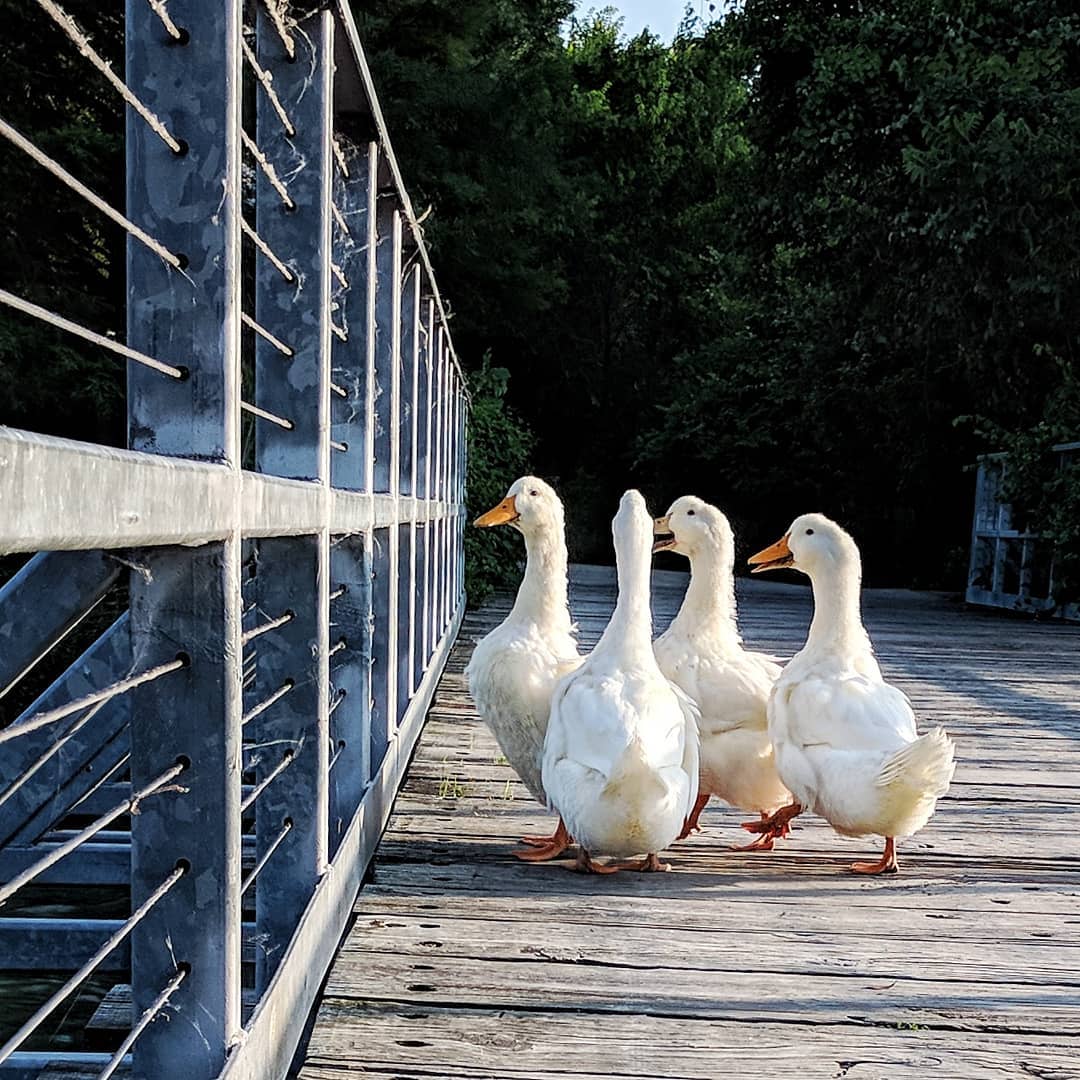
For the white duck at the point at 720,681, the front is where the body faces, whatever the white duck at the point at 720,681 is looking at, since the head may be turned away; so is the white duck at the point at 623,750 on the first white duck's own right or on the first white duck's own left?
on the first white duck's own left

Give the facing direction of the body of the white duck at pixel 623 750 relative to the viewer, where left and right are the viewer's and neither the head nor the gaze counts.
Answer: facing away from the viewer

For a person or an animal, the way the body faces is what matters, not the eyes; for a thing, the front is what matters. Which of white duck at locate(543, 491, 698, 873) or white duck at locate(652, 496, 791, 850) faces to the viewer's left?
white duck at locate(652, 496, 791, 850)

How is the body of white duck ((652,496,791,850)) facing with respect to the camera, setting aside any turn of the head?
to the viewer's left

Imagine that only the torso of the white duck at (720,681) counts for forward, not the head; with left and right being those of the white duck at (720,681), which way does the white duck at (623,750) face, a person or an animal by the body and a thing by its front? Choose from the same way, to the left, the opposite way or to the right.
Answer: to the right

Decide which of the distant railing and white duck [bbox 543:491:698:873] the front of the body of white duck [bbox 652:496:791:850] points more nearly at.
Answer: the white duck

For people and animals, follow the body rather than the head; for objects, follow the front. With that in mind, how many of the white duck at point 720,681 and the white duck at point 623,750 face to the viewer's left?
1

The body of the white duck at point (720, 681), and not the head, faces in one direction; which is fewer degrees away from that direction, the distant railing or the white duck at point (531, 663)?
the white duck

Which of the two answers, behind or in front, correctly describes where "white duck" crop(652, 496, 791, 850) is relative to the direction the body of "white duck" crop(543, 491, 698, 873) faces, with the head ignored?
in front
